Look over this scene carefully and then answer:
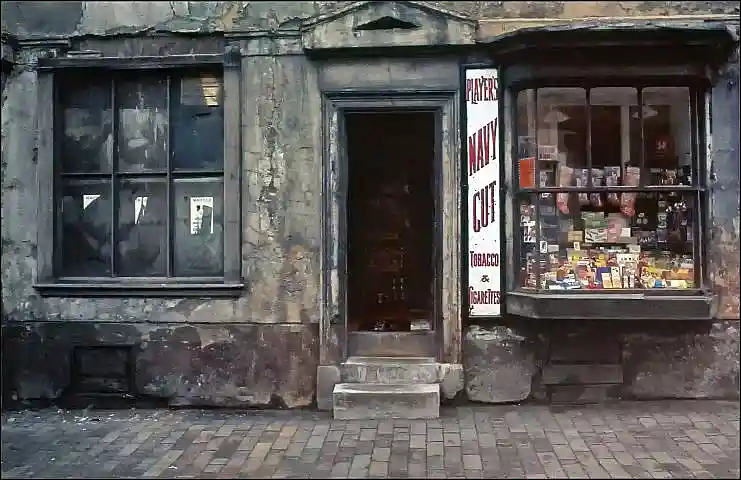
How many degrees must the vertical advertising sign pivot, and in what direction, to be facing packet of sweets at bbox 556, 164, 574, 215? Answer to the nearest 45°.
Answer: approximately 90° to its left

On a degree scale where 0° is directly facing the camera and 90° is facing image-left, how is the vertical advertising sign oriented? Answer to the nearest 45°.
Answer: approximately 0°

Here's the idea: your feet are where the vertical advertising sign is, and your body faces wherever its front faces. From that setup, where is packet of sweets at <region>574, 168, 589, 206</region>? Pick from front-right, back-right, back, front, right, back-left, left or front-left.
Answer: left

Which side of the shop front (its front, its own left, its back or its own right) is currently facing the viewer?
front

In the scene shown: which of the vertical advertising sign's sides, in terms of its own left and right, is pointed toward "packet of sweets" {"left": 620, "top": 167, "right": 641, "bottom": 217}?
left
